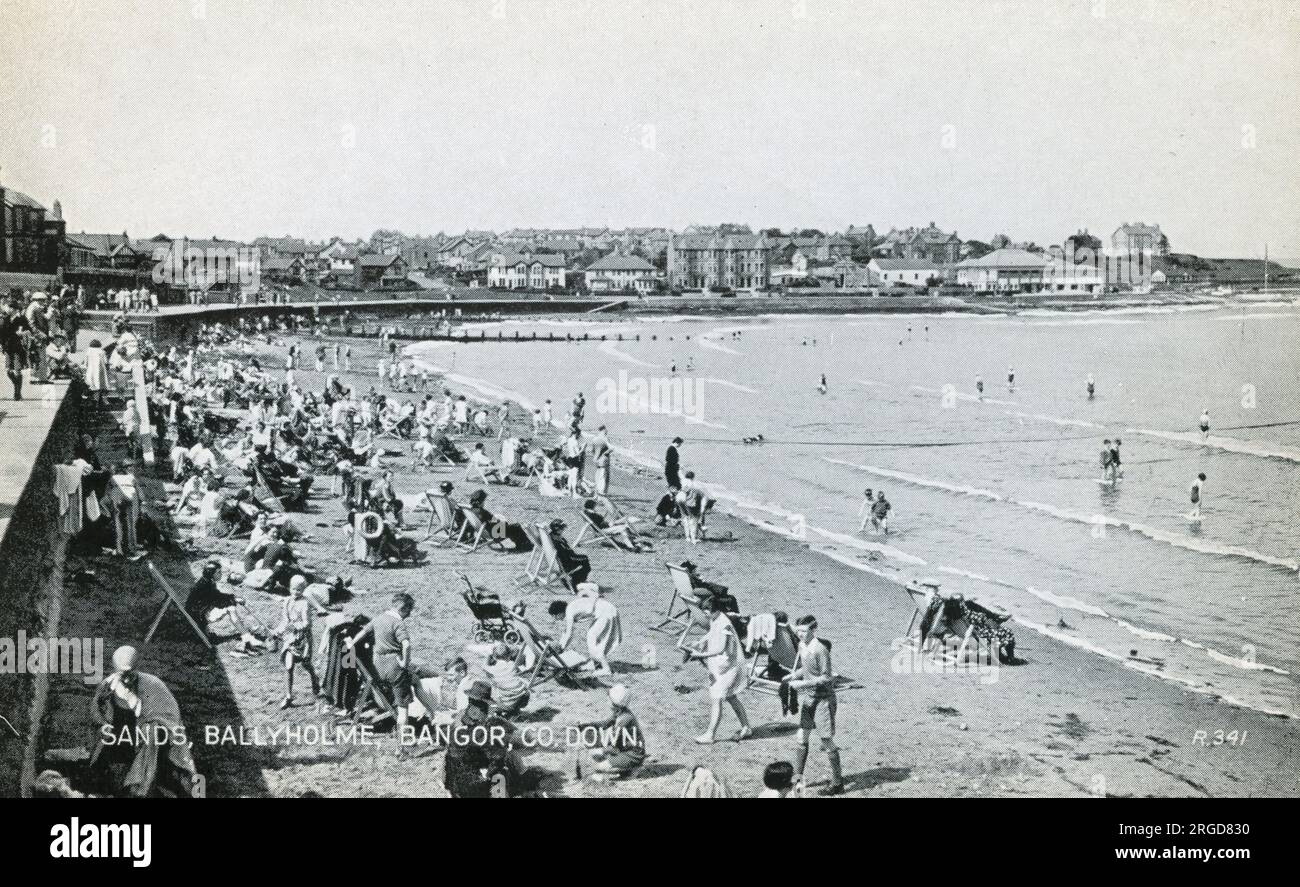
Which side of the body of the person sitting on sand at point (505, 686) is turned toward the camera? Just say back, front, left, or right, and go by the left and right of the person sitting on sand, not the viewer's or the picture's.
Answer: back

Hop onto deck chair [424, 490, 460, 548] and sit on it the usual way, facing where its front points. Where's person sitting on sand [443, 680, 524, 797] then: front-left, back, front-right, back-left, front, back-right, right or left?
back-right

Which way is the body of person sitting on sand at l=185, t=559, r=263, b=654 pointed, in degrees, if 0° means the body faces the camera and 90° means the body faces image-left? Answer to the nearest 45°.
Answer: approximately 270°

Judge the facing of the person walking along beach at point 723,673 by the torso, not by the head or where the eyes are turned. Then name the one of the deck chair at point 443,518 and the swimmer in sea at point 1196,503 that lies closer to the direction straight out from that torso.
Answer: the deck chair

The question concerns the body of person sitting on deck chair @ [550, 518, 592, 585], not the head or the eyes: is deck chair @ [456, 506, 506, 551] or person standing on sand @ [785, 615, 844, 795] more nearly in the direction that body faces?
the person standing on sand

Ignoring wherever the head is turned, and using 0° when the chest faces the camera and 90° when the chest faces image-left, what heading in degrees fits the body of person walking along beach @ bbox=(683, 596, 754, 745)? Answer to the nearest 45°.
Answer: approximately 90°

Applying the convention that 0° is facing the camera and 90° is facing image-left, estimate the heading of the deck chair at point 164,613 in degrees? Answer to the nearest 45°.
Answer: approximately 270°
